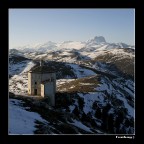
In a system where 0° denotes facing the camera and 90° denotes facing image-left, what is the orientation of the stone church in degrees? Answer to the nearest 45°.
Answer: approximately 45°
